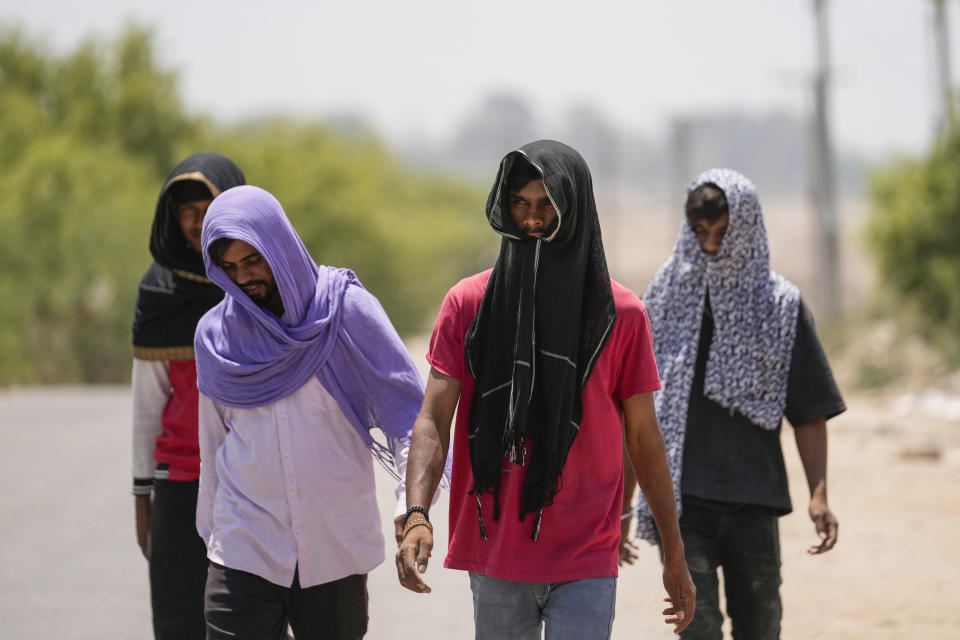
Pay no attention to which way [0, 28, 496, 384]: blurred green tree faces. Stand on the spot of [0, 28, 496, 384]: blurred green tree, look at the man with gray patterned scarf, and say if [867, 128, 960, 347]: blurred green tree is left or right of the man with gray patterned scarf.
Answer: left

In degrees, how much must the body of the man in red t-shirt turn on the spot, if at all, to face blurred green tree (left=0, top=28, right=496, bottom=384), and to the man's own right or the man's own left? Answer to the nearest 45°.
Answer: approximately 180°

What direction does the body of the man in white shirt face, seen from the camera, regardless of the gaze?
toward the camera

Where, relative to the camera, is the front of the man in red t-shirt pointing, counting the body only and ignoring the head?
toward the camera

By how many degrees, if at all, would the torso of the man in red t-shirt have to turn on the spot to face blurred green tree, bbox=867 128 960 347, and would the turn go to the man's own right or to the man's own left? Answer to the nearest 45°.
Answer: approximately 180°

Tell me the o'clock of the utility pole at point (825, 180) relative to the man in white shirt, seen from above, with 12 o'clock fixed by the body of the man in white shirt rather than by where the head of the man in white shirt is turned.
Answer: The utility pole is roughly at 7 o'clock from the man in white shirt.

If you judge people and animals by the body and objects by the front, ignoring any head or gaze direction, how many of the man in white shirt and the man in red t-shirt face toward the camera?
2

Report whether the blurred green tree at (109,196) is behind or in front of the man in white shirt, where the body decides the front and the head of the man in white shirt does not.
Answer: behind

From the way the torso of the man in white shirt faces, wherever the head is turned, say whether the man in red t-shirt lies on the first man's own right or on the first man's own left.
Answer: on the first man's own left

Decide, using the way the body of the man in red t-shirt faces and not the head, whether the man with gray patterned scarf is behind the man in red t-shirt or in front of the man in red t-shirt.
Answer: behind
